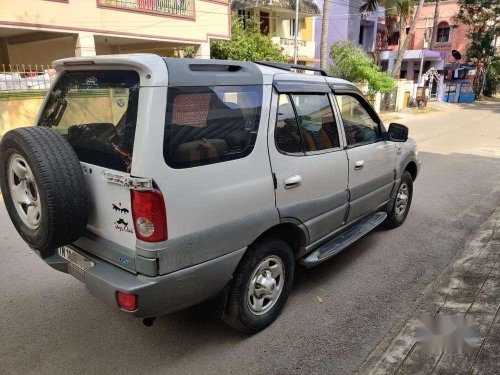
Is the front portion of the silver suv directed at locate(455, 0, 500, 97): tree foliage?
yes

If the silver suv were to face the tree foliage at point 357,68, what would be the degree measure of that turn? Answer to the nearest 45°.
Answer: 0° — it already faces it

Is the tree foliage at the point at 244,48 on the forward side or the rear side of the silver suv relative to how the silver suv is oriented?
on the forward side

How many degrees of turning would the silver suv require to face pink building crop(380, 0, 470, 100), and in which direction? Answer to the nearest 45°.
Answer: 0° — it already faces it

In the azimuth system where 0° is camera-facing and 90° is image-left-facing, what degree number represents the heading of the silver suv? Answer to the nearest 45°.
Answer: approximately 225°

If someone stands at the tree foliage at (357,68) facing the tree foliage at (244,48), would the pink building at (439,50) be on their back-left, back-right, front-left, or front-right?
back-right
